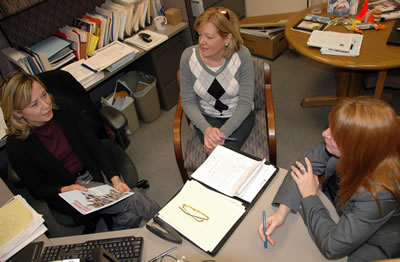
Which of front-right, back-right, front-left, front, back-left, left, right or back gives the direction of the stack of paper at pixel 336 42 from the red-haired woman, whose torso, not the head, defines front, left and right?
right

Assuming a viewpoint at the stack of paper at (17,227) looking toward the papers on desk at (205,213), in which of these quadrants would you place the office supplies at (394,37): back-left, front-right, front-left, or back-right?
front-left

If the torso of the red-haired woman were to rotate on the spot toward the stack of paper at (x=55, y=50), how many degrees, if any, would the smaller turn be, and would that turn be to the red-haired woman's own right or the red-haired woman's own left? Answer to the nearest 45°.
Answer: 0° — they already face it

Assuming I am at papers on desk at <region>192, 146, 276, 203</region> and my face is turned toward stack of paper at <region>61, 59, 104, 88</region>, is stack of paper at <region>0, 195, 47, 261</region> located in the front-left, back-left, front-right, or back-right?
front-left

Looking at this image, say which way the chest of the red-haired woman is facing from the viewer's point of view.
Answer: to the viewer's left

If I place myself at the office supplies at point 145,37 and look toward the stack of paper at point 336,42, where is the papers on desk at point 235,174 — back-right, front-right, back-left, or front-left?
front-right

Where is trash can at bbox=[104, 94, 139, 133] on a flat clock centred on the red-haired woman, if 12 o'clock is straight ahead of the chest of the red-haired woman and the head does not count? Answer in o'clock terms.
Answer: The trash can is roughly at 1 o'clock from the red-haired woman.

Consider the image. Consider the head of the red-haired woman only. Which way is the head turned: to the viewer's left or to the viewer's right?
to the viewer's left
